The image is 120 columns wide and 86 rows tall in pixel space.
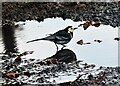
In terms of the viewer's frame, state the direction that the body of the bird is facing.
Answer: to the viewer's right
